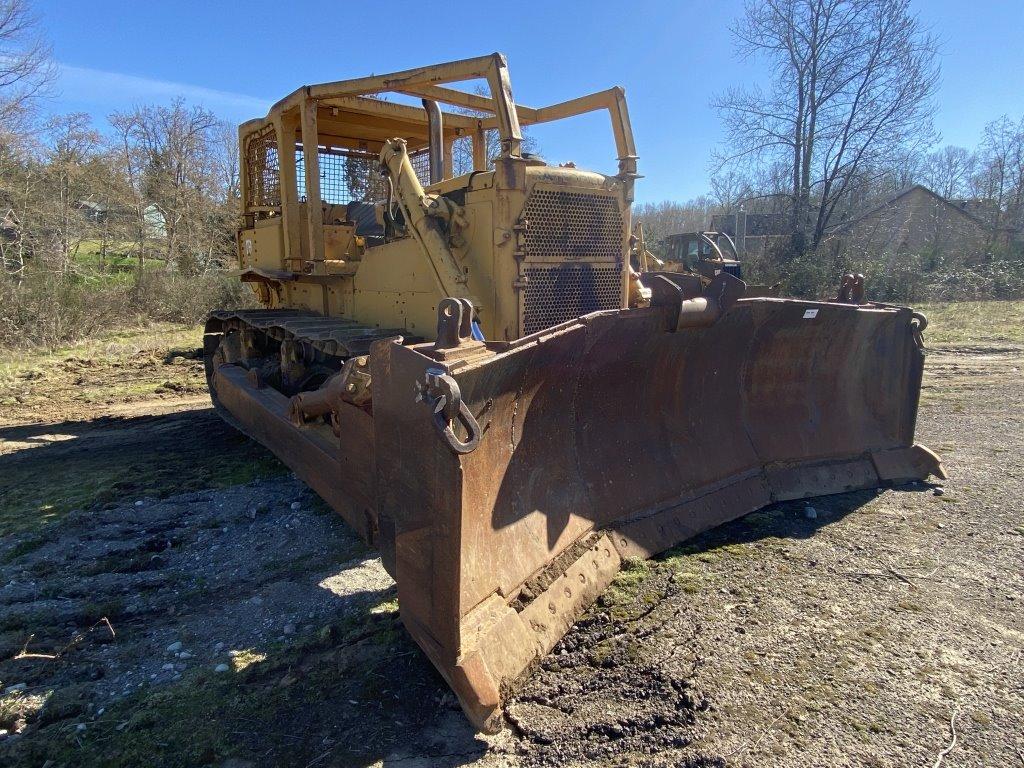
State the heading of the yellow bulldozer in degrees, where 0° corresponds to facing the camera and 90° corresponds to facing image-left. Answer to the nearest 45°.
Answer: approximately 315°
